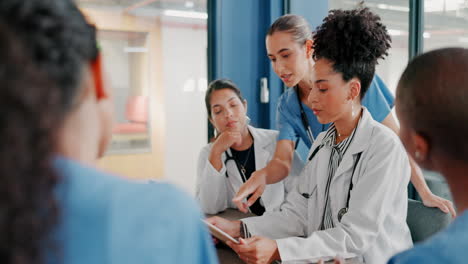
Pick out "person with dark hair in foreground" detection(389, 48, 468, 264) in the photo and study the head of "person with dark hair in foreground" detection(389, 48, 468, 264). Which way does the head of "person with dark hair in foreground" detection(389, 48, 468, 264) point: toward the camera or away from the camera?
away from the camera

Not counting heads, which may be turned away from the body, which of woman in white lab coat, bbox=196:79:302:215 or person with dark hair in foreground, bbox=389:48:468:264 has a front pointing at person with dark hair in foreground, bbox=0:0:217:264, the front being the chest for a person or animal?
the woman in white lab coat

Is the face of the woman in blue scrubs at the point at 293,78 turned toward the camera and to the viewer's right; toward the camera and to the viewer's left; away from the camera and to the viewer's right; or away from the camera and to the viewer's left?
toward the camera and to the viewer's left

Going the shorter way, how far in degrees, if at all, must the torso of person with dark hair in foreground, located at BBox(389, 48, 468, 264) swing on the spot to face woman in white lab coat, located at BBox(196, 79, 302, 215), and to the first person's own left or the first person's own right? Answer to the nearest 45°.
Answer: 0° — they already face them

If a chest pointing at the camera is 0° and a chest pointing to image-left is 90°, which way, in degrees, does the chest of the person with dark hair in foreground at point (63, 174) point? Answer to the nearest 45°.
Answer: approximately 225°

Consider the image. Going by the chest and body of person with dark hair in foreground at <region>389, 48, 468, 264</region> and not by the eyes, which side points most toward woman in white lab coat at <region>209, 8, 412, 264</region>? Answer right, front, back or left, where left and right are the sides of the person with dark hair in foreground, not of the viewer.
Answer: front

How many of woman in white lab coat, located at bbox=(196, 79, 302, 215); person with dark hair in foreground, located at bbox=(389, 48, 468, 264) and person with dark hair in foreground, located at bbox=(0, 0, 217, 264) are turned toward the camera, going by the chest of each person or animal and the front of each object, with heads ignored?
1

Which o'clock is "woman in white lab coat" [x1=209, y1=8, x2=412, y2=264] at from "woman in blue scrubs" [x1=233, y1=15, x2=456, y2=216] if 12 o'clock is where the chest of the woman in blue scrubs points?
The woman in white lab coat is roughly at 10 o'clock from the woman in blue scrubs.

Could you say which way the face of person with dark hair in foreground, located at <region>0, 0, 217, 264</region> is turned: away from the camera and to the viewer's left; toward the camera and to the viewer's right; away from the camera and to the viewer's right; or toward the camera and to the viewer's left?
away from the camera and to the viewer's right

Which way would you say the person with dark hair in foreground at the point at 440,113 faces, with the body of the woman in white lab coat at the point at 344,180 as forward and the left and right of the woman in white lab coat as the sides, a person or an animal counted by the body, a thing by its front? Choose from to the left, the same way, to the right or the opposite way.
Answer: to the right

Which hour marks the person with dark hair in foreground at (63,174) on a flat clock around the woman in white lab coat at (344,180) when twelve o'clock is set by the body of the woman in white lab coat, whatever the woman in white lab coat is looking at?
The person with dark hair in foreground is roughly at 11 o'clock from the woman in white lab coat.

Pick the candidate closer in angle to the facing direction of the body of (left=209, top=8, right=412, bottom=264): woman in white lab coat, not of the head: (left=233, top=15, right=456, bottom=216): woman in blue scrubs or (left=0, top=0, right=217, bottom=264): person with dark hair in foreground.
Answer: the person with dark hair in foreground

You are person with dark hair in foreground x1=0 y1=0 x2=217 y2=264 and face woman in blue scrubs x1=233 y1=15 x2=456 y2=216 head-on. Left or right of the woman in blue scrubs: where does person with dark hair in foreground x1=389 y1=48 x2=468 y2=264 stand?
right

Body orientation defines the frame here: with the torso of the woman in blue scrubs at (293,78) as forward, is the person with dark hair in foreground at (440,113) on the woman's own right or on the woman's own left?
on the woman's own left

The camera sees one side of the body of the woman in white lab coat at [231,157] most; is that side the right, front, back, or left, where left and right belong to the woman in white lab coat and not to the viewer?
front

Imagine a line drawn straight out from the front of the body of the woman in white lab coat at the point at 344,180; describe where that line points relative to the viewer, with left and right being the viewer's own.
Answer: facing the viewer and to the left of the viewer

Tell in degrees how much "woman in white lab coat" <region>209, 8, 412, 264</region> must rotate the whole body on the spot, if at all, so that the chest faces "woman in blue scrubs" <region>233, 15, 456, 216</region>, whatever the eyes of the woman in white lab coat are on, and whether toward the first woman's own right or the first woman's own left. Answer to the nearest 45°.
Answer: approximately 135° to the first woman's own right

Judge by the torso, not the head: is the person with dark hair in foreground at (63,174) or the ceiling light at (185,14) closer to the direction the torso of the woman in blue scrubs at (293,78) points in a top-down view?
the person with dark hair in foreground
